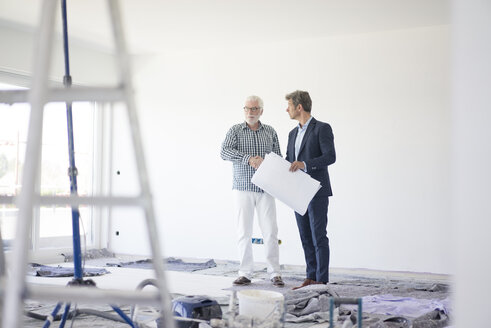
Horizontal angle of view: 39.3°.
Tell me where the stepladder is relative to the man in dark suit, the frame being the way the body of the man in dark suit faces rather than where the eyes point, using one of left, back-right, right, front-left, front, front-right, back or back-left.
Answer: front-left

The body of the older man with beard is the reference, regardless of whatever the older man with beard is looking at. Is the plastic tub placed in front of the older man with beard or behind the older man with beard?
in front

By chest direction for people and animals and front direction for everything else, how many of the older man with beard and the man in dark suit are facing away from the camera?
0

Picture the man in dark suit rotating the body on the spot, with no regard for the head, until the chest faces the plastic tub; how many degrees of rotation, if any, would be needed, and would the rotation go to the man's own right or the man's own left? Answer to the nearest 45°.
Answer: approximately 45° to the man's own left

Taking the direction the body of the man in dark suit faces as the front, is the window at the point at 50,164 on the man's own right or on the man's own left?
on the man's own right

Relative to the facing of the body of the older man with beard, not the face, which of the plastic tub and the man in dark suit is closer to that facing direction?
the plastic tub

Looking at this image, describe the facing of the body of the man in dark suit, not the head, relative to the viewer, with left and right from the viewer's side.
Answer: facing the viewer and to the left of the viewer

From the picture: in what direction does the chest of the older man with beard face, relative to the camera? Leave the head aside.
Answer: toward the camera

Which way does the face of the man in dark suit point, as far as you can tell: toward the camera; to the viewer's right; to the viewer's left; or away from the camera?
to the viewer's left

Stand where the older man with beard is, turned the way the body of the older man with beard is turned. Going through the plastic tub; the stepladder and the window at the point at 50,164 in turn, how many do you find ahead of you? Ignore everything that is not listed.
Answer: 2

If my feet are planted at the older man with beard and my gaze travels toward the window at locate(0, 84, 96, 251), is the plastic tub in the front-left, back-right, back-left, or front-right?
back-left

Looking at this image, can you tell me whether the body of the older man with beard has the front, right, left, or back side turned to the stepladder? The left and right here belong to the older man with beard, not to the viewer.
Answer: front

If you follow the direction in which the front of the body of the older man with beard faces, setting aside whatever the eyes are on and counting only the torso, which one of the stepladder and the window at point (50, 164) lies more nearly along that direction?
the stepladder
